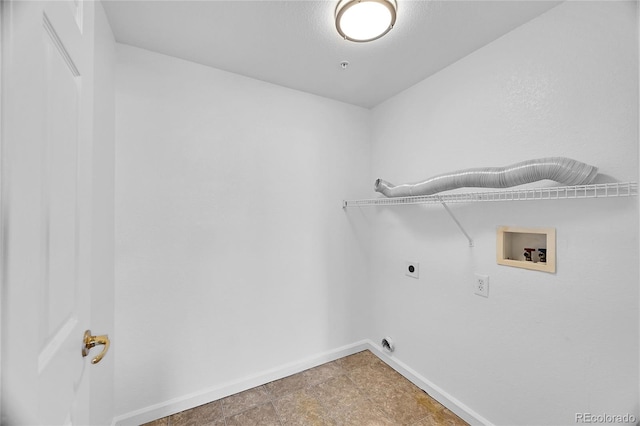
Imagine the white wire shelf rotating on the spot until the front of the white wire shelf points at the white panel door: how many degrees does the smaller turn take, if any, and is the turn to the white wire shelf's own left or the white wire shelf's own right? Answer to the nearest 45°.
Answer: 0° — it already faces it

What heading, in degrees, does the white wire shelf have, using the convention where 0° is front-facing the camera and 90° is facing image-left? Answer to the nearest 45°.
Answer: approximately 45°

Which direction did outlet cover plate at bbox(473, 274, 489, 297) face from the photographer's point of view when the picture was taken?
facing the viewer and to the left of the viewer

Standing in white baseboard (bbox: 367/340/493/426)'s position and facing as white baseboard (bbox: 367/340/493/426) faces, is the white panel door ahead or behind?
ahead
